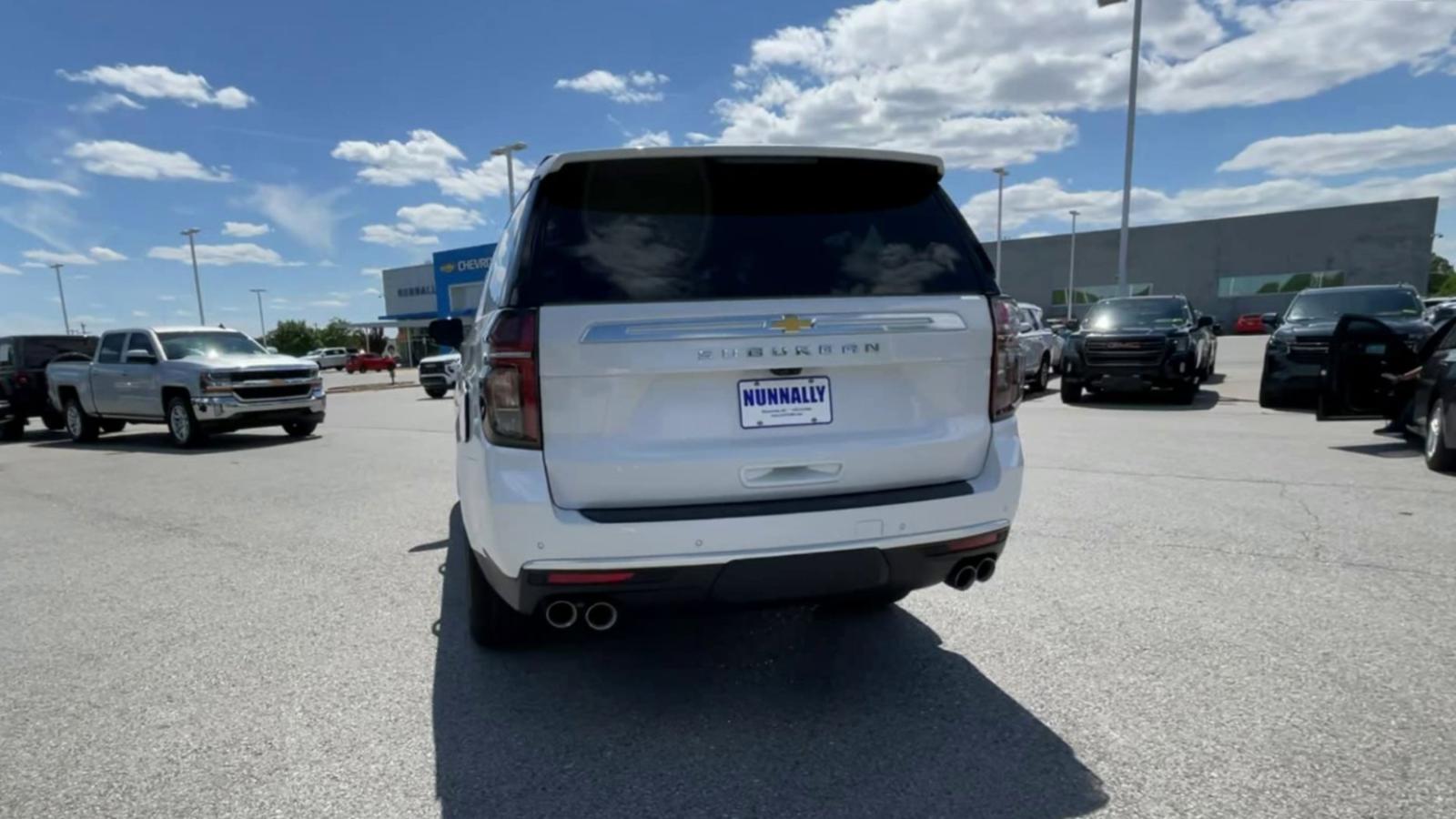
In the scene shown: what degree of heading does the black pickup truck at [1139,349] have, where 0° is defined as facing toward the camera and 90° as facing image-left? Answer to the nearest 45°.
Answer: approximately 0°

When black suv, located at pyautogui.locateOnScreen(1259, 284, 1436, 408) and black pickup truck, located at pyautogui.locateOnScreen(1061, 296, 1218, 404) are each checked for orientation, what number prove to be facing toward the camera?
2

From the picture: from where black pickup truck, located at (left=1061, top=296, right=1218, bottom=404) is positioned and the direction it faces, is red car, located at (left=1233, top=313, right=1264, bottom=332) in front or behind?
behind

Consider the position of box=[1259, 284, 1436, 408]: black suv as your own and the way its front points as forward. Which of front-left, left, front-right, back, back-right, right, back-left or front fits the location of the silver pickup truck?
front-right

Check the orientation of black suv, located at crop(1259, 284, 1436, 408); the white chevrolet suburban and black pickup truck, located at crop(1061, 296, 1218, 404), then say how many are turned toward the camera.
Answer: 2

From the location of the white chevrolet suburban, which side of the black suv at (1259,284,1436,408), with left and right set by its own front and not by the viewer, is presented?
front

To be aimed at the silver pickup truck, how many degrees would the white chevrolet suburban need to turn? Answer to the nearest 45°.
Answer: approximately 45° to its left

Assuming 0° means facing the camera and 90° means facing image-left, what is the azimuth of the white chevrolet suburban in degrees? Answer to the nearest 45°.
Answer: approximately 180°

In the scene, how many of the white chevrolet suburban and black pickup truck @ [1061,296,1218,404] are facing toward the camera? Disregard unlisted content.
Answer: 1

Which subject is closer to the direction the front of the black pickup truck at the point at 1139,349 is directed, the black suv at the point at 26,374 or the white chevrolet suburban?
the white chevrolet suburban

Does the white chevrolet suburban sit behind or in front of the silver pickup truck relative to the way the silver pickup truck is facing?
in front

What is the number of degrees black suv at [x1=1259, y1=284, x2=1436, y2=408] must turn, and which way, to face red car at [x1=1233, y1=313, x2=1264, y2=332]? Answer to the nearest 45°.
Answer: approximately 180°

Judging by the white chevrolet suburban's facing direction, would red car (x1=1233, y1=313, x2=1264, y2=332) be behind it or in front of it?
in front
